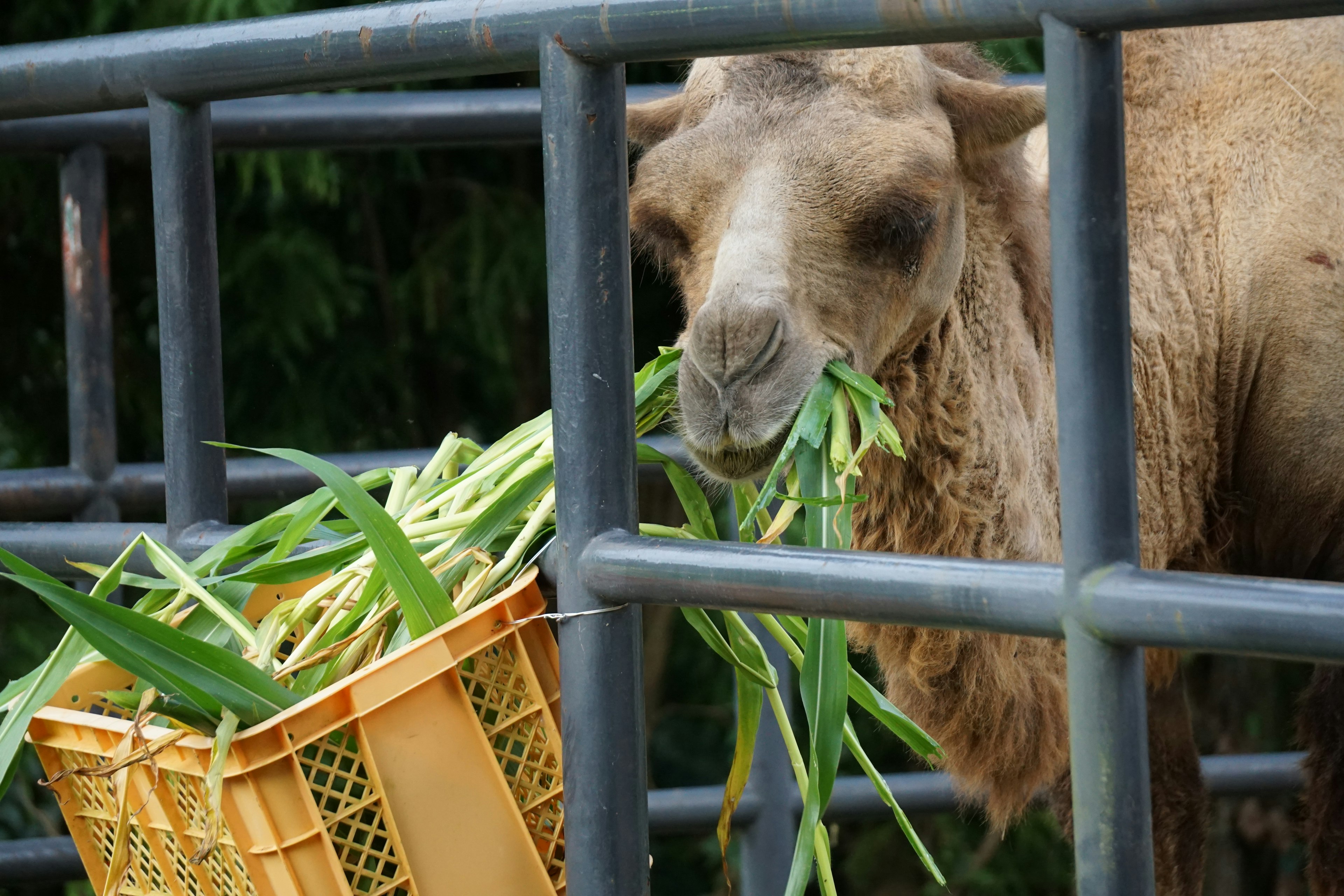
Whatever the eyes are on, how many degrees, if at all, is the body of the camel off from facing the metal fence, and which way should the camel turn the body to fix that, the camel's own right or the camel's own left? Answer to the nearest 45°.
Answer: approximately 45° to the camel's own left

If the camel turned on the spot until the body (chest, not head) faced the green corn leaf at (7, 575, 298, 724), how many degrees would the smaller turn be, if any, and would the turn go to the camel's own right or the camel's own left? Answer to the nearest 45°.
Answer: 0° — it already faces it

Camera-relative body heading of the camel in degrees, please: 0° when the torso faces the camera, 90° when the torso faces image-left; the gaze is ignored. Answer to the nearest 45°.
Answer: approximately 45°
